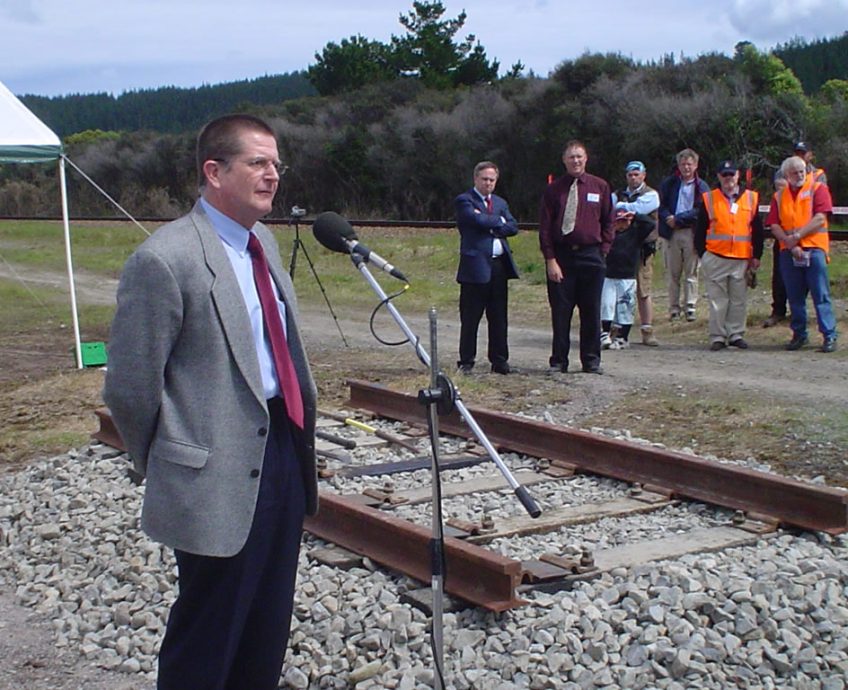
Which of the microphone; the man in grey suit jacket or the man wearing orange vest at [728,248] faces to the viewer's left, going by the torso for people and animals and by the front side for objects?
the microphone

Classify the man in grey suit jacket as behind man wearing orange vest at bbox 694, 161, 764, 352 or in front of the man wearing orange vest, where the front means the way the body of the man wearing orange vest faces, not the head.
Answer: in front

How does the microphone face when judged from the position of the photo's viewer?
facing to the left of the viewer

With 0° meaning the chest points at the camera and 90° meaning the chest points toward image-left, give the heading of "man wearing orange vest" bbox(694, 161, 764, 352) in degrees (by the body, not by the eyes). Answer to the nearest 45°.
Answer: approximately 0°

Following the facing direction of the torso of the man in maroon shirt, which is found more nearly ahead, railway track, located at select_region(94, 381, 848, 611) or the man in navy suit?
the railway track

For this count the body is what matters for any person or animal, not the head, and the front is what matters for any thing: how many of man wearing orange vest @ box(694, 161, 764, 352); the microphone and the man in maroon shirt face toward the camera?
2

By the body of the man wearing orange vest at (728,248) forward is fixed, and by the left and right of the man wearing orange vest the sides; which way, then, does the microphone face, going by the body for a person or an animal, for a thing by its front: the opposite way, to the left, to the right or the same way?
to the right

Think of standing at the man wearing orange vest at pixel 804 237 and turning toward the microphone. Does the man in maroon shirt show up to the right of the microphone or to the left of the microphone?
right

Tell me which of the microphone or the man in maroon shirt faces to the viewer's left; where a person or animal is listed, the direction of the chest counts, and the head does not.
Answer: the microphone

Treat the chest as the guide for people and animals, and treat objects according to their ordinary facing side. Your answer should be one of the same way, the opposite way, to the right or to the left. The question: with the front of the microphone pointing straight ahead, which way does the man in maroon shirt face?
to the left

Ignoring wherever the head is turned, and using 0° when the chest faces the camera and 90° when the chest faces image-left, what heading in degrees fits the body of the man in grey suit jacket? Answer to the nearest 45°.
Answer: approximately 315°

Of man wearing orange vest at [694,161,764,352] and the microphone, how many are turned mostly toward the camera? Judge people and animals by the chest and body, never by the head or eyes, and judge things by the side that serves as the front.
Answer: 1
